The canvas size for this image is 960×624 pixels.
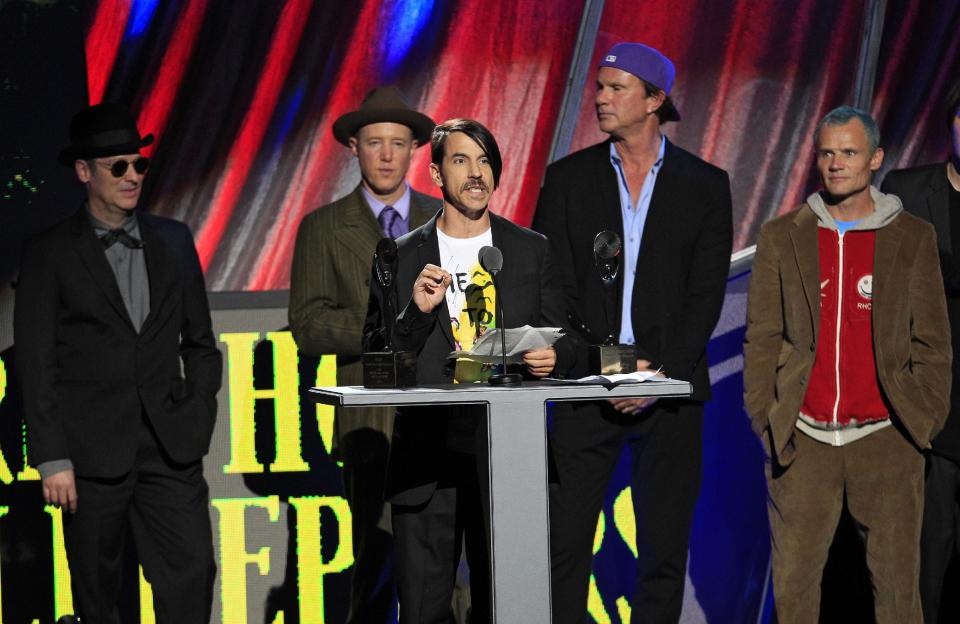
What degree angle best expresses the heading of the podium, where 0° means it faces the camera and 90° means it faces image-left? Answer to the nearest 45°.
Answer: approximately 0°

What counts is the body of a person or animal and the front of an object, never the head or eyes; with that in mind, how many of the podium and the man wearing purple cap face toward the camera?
2
